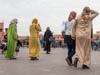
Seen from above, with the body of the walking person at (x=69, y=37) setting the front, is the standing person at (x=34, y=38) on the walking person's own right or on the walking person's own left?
on the walking person's own left

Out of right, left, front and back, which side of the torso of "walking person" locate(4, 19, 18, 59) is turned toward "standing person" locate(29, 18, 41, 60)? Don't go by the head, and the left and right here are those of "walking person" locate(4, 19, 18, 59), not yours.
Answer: front

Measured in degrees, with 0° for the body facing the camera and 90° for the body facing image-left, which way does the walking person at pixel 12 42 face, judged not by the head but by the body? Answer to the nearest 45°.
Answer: approximately 270°

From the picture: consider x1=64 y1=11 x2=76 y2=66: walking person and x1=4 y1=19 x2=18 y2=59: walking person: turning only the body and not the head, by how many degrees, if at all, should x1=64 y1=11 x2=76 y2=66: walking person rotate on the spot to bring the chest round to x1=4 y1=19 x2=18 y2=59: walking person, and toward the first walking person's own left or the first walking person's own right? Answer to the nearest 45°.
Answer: approximately 135° to the first walking person's own left

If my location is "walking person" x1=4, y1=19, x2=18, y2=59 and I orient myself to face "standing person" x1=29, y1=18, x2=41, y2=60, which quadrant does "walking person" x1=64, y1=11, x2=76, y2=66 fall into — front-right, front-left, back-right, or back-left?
front-right
